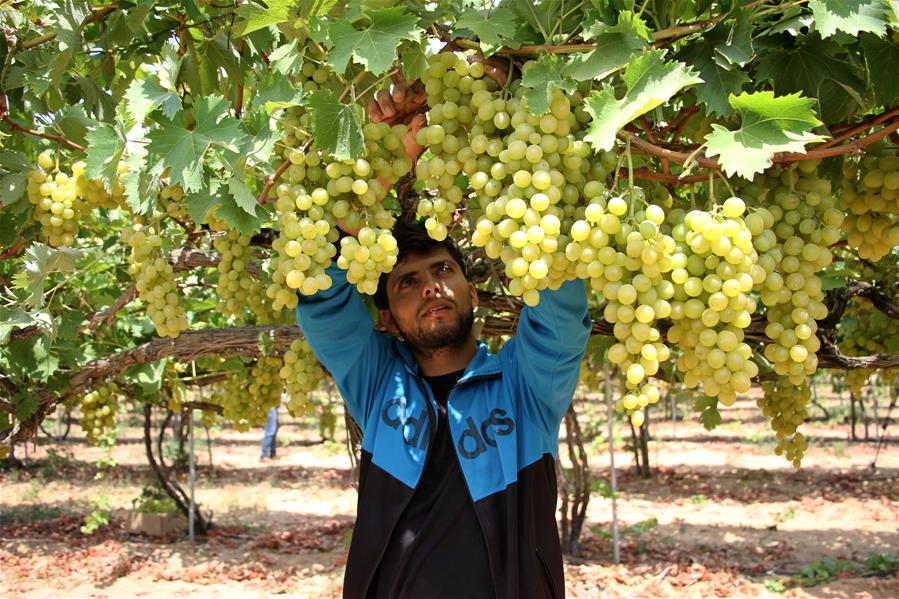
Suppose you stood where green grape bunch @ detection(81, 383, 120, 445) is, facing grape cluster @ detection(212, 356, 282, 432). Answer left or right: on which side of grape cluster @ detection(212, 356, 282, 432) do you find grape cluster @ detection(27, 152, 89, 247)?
right

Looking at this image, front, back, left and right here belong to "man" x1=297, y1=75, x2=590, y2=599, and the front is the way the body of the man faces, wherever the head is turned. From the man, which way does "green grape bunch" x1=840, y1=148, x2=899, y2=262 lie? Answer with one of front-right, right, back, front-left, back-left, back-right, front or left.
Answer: front-left

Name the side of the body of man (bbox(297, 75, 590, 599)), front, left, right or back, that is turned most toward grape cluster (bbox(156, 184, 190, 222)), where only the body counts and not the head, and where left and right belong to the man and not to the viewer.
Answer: right

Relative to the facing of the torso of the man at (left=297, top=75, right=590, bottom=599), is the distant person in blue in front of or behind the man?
behind

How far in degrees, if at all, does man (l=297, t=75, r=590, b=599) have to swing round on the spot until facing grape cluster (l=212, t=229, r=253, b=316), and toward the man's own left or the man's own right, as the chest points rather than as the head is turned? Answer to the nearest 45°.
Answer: approximately 135° to the man's own right

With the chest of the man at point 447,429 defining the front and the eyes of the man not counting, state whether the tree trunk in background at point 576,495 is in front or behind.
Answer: behind

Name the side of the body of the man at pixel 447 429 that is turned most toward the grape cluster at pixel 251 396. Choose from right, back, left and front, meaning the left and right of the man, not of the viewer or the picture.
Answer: back

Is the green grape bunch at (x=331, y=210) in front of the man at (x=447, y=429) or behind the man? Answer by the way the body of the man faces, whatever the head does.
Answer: in front

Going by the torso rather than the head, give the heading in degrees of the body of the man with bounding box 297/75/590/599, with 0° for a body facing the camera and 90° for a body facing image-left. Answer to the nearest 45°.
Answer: approximately 0°
